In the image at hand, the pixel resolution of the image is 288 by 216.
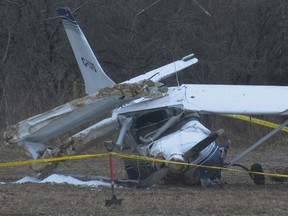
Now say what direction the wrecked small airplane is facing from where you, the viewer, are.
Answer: facing the viewer and to the right of the viewer
